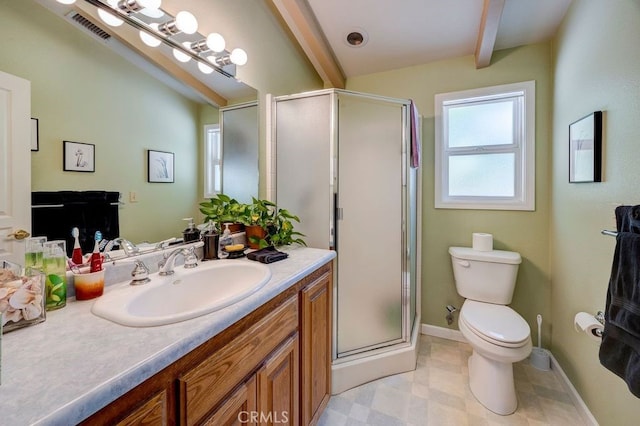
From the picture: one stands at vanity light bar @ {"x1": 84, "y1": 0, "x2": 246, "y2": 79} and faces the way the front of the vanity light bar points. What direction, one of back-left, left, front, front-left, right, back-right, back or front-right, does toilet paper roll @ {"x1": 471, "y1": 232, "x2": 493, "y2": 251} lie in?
front-left

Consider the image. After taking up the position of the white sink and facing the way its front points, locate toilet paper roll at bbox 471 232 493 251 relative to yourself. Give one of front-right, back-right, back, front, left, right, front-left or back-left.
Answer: front-left
